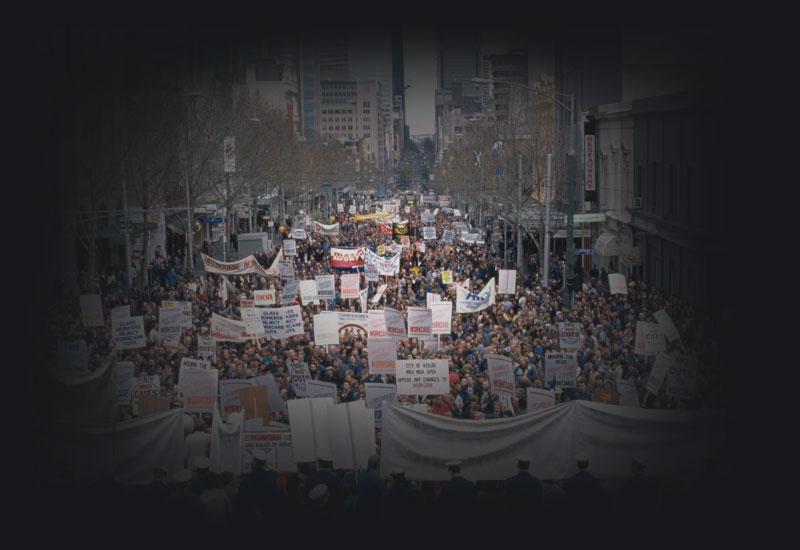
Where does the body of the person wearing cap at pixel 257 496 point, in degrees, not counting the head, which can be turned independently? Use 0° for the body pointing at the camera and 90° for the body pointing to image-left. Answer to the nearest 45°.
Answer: approximately 180°

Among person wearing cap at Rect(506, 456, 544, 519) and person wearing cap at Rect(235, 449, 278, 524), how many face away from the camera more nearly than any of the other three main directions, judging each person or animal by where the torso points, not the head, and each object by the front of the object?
2

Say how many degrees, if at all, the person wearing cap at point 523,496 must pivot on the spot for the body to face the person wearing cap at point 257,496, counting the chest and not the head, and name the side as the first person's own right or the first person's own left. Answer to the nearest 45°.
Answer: approximately 90° to the first person's own left

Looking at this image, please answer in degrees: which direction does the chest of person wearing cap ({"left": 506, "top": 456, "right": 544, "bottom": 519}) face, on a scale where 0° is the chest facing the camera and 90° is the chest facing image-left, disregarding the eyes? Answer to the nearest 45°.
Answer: approximately 180°

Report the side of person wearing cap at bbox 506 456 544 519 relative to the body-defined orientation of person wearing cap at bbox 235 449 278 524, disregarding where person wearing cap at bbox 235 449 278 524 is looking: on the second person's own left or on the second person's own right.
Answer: on the second person's own right
